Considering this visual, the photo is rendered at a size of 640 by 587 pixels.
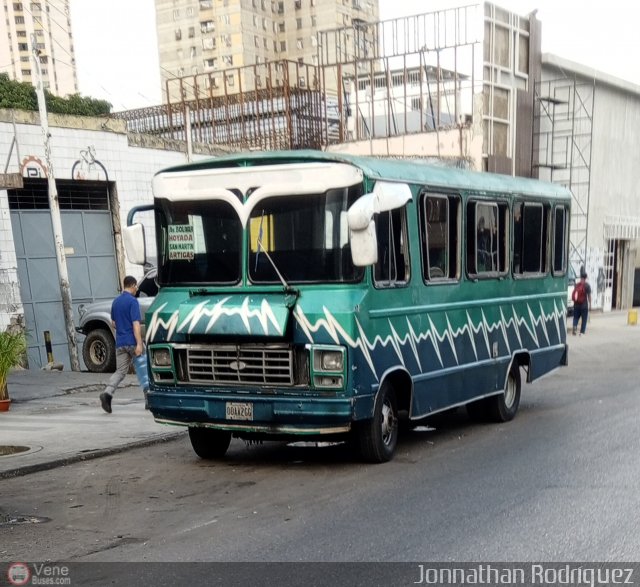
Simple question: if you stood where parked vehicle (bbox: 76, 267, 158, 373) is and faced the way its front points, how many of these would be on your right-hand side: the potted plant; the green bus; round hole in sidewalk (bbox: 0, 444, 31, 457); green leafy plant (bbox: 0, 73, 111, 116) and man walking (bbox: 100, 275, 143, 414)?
1

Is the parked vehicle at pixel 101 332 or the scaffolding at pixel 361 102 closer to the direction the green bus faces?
the parked vehicle

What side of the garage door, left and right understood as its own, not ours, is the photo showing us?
front

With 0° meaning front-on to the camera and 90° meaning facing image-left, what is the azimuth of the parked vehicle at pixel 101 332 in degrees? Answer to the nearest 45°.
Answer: approximately 90°

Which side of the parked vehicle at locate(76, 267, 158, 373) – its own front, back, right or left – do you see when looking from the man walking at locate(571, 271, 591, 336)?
back

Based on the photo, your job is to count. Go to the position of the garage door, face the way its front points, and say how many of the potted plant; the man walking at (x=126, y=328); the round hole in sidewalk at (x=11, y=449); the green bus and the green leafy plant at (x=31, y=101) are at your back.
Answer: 1

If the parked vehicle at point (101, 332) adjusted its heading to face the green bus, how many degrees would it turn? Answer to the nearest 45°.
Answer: approximately 90° to its left

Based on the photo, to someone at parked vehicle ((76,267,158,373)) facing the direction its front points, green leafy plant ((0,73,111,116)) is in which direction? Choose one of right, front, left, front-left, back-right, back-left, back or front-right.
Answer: right

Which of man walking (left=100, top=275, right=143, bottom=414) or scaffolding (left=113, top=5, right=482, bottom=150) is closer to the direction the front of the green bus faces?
the man walking
